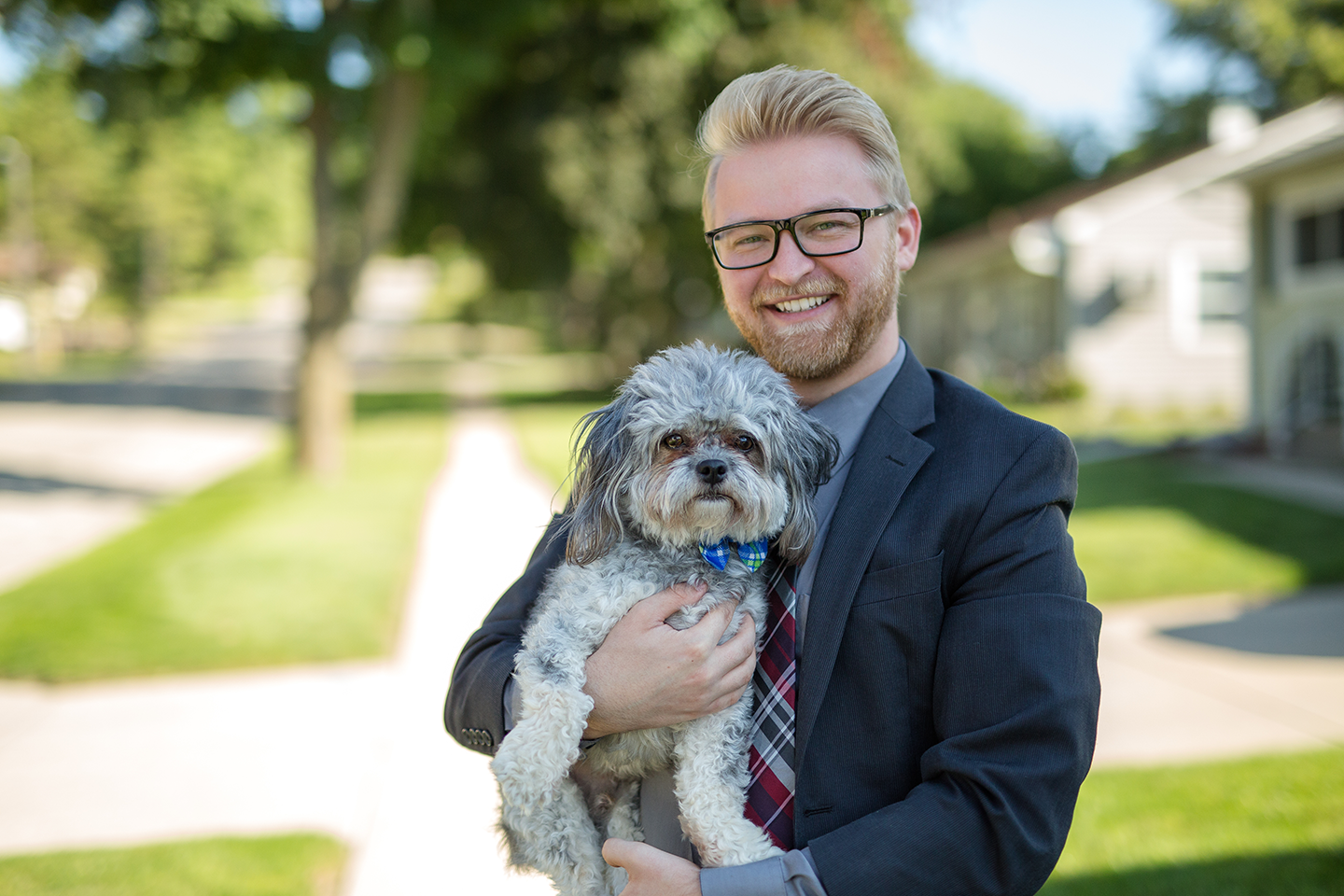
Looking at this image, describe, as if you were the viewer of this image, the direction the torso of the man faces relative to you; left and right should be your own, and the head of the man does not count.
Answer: facing the viewer and to the left of the viewer

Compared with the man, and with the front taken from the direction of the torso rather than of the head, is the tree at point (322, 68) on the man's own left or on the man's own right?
on the man's own right

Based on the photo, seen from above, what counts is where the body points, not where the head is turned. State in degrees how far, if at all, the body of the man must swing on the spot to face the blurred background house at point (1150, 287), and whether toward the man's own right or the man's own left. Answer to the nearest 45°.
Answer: approximately 135° to the man's own right

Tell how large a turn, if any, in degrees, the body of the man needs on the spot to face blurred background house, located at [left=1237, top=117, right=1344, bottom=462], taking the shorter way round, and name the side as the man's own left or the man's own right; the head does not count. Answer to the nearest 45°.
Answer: approximately 180°

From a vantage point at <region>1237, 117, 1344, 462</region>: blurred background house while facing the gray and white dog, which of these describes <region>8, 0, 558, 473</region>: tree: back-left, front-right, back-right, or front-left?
front-right

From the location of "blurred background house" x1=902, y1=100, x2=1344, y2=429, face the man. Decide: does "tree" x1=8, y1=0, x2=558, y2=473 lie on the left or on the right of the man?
right
